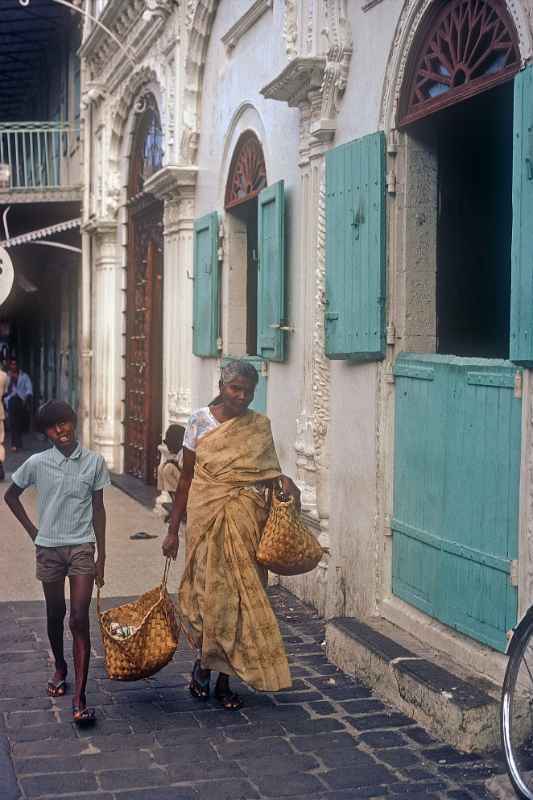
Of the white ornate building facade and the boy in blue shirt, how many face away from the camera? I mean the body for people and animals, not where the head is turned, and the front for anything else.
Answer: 0

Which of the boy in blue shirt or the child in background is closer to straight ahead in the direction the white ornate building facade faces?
the boy in blue shirt

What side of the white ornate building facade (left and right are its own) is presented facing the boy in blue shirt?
front

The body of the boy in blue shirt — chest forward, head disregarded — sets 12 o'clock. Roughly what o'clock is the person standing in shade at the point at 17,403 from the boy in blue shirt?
The person standing in shade is roughly at 6 o'clock from the boy in blue shirt.

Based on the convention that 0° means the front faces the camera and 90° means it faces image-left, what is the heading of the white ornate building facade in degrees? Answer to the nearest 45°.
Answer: approximately 45°

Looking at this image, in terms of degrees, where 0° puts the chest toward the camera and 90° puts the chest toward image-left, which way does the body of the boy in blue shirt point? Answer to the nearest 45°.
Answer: approximately 0°

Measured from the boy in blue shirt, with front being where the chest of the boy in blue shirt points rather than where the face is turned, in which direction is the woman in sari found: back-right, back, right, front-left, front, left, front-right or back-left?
left
